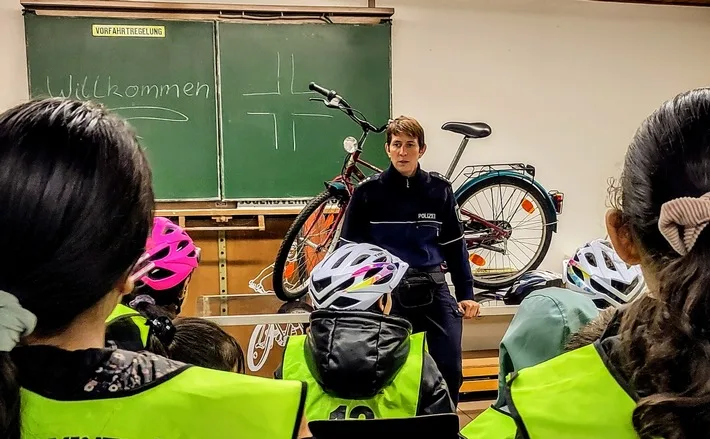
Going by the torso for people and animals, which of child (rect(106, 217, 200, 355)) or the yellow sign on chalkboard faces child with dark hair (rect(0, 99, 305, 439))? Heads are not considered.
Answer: the yellow sign on chalkboard

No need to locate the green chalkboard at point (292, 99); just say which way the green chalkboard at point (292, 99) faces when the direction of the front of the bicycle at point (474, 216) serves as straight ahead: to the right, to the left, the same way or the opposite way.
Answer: to the left

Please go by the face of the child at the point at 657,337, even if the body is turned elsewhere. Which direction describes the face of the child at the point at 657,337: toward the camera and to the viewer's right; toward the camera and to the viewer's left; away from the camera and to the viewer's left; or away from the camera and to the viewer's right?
away from the camera and to the viewer's left

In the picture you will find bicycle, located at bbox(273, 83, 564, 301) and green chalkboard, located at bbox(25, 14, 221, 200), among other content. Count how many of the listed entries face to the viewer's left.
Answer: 1

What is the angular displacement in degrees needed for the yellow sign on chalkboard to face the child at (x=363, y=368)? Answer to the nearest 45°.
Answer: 0° — it already faces them

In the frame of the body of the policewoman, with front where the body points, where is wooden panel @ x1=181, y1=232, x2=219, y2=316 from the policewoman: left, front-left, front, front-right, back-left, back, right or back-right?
back-right

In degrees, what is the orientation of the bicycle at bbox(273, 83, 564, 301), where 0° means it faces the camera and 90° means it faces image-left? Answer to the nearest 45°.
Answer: approximately 90°

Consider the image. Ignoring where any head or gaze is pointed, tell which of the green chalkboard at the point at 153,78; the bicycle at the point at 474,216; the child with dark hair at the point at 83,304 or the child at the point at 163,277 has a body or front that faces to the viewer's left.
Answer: the bicycle

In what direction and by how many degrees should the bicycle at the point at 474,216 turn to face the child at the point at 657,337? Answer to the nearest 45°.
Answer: approximately 90° to its left

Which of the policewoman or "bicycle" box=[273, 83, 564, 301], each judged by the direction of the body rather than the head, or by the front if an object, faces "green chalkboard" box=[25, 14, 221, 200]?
the bicycle

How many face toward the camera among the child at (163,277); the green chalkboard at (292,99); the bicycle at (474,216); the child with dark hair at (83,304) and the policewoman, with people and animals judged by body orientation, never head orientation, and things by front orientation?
2
